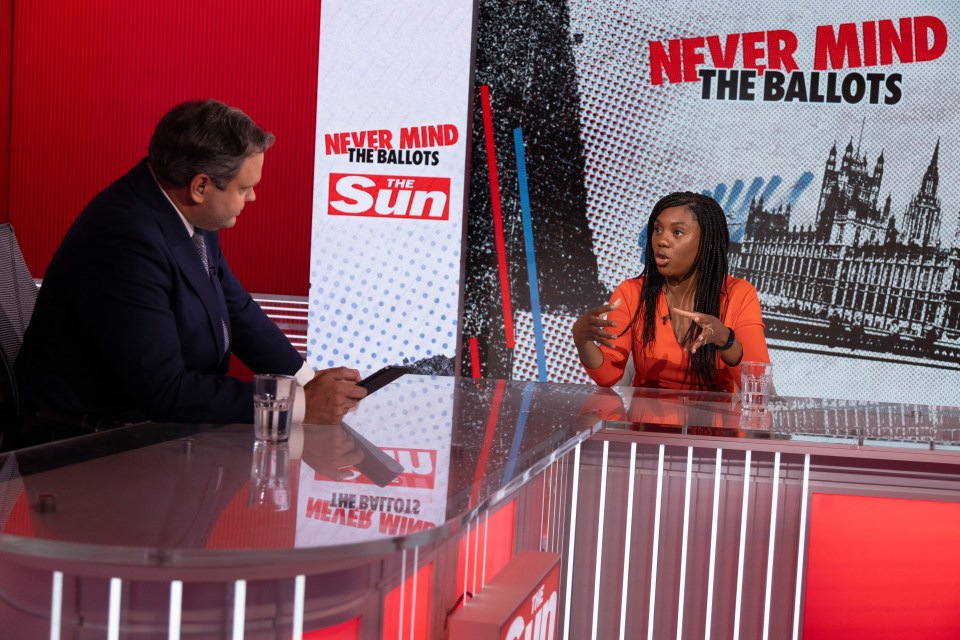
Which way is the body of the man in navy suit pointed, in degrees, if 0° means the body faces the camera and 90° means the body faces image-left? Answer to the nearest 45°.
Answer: approximately 270°

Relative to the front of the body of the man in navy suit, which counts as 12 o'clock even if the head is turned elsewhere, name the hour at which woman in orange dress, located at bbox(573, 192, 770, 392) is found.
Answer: The woman in orange dress is roughly at 11 o'clock from the man in navy suit.

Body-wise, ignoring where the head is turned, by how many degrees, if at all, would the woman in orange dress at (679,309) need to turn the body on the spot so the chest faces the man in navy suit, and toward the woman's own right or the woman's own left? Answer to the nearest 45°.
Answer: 0° — they already face them

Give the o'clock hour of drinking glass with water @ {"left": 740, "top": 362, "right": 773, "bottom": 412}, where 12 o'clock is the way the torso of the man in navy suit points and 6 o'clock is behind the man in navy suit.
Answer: The drinking glass with water is roughly at 12 o'clock from the man in navy suit.

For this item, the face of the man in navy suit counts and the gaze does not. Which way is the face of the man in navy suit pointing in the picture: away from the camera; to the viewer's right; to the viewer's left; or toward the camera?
to the viewer's right

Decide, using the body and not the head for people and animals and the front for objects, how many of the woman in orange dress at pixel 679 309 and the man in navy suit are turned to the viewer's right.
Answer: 1

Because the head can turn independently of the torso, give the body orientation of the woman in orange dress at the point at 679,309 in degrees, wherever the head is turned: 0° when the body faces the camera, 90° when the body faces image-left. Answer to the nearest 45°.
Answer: approximately 45°

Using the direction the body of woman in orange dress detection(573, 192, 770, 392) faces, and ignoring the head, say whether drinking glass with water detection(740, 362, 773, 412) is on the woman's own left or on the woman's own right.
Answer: on the woman's own left
